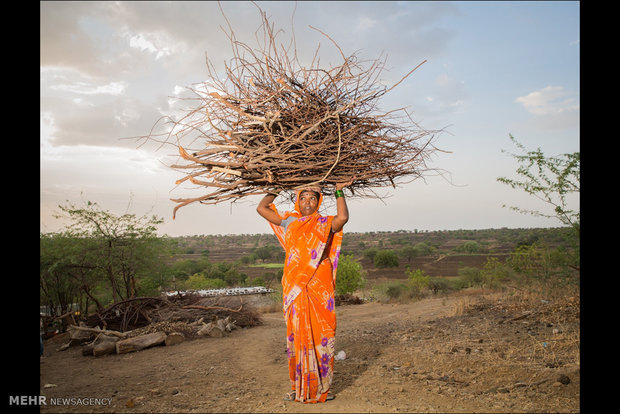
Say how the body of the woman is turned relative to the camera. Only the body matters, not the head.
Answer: toward the camera

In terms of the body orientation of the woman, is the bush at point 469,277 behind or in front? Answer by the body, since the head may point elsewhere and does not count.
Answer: behind

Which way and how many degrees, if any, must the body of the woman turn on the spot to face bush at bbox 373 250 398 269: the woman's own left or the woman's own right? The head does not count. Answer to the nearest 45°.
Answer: approximately 180°

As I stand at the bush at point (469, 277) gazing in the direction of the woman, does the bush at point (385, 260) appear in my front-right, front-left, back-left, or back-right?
back-right

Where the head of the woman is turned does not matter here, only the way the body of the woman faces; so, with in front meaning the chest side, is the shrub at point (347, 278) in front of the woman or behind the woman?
behind
